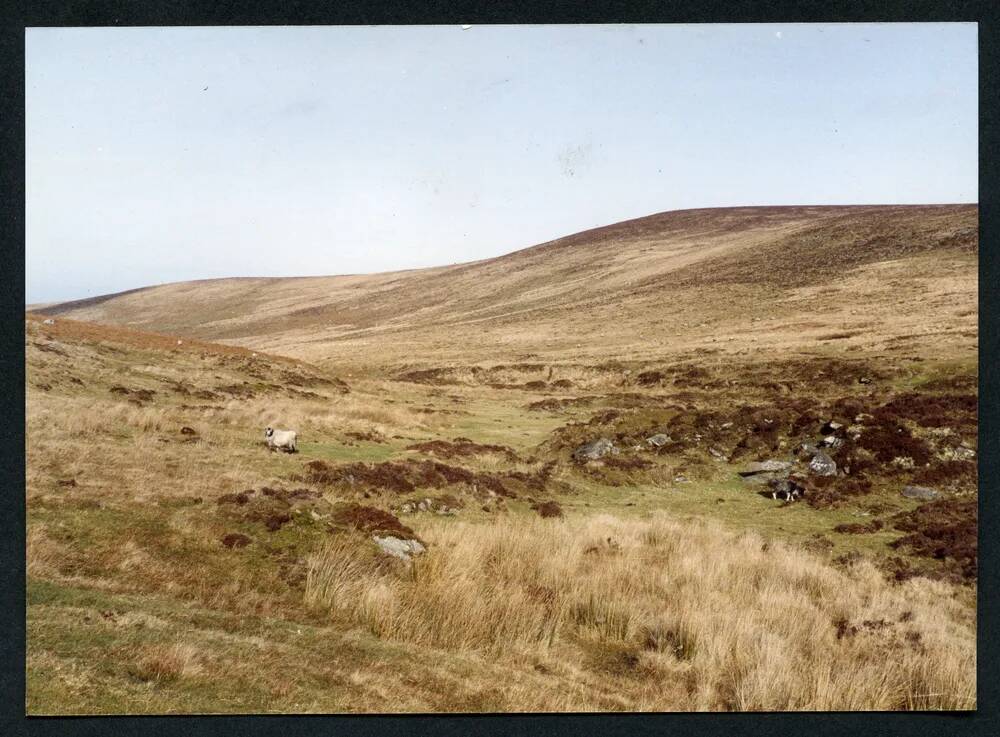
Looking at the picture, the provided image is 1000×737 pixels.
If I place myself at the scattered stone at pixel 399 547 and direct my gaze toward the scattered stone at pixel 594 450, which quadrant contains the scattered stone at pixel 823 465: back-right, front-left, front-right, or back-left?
front-right

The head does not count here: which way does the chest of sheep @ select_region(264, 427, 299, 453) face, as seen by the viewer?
to the viewer's left

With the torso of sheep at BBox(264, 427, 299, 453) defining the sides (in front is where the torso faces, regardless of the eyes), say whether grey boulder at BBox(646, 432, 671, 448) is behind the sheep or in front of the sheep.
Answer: behind

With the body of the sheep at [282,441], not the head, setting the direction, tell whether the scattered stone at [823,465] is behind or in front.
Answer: behind

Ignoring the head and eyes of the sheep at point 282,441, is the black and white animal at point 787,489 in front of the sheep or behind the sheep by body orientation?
behind

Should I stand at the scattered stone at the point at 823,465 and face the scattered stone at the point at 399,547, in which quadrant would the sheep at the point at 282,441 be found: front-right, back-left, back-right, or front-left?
front-right
